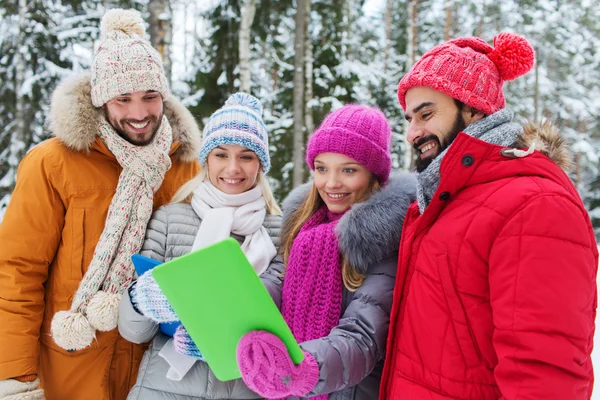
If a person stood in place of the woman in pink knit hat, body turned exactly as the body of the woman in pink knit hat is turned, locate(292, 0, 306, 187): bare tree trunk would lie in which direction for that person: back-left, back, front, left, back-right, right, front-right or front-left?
back-right

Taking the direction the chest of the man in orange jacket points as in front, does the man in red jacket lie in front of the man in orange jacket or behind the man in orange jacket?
in front

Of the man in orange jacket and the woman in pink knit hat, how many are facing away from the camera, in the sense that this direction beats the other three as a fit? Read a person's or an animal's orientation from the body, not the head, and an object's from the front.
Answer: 0

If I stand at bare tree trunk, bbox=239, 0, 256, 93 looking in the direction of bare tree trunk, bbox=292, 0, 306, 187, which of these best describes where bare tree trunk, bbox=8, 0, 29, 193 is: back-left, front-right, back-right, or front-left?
back-left

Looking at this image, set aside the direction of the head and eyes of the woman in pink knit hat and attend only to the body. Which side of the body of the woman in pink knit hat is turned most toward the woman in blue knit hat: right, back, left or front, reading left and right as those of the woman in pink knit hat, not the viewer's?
right

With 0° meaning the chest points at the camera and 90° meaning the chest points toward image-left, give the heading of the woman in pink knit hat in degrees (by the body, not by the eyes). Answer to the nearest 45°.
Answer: approximately 45°

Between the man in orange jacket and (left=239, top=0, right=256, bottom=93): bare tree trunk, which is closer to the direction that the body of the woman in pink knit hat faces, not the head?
the man in orange jacket

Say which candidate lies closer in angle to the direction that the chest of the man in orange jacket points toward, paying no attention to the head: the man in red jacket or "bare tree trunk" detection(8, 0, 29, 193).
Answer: the man in red jacket

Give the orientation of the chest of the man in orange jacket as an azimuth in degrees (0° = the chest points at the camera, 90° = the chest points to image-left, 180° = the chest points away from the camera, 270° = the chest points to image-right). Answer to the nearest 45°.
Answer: approximately 315°

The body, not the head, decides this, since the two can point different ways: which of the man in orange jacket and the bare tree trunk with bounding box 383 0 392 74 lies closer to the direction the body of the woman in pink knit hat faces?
the man in orange jacket
